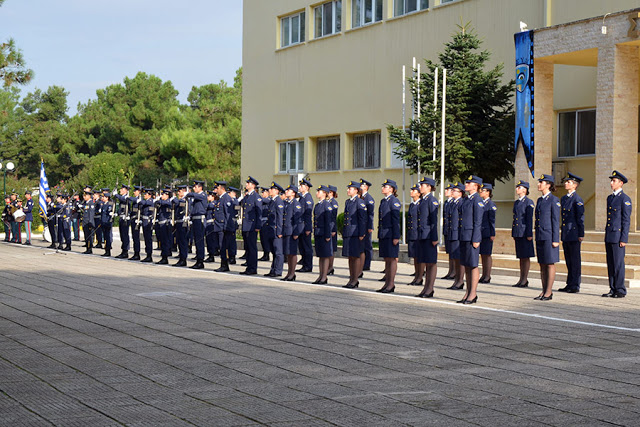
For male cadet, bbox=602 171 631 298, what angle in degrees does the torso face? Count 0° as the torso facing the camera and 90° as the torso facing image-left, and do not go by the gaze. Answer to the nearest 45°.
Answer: approximately 45°

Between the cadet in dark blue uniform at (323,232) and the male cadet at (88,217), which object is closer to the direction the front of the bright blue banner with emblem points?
the cadet in dark blue uniform

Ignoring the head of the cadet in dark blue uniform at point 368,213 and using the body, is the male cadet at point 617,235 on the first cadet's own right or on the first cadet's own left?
on the first cadet's own left

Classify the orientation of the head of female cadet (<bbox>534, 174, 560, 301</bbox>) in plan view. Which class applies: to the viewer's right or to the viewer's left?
to the viewer's left

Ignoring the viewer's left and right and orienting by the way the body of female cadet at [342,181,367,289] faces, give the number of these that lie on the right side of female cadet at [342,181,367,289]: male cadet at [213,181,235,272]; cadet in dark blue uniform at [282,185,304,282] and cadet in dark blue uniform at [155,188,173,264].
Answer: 3

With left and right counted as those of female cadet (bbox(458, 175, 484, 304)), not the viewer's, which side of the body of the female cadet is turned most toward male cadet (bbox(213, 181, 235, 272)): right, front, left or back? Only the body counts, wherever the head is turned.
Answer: right
